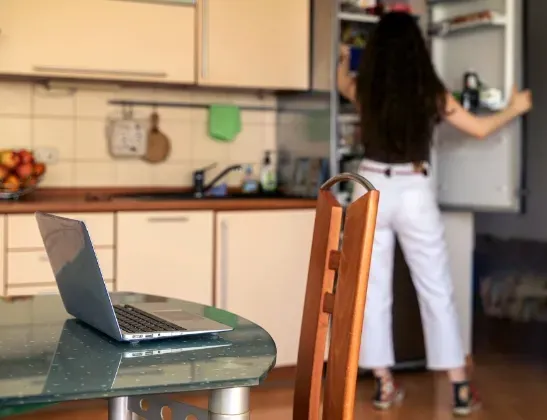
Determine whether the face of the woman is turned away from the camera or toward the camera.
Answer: away from the camera

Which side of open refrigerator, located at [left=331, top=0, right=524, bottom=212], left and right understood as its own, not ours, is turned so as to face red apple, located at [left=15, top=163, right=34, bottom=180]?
right

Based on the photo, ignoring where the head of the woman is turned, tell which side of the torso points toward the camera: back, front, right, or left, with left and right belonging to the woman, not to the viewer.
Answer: back

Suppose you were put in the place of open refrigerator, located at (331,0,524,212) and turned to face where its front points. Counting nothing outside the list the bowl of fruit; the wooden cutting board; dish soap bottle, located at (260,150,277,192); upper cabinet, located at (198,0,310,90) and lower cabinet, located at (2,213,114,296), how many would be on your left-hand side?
0

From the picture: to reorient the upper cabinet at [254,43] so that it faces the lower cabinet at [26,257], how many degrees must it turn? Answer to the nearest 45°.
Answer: approximately 45° to its right

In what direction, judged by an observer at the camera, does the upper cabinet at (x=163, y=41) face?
facing the viewer

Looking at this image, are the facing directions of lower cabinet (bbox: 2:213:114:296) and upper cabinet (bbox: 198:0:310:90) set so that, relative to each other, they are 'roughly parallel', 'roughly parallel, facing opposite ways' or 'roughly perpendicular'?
roughly parallel

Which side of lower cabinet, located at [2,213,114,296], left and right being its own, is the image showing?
front

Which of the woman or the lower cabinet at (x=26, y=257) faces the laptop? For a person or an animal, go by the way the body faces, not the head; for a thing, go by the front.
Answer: the lower cabinet

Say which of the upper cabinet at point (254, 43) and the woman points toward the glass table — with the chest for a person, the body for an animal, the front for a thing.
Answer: the upper cabinet

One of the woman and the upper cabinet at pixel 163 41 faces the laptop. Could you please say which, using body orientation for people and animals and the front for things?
the upper cabinet
